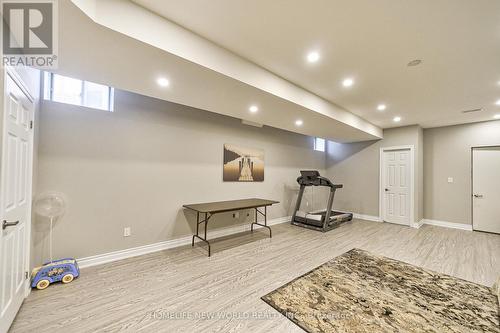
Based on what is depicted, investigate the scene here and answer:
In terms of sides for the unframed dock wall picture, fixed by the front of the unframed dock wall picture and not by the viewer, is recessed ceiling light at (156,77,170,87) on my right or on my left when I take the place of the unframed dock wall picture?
on my right

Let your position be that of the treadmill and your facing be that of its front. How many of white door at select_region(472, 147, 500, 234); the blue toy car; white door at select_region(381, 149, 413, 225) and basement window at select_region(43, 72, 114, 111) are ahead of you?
2

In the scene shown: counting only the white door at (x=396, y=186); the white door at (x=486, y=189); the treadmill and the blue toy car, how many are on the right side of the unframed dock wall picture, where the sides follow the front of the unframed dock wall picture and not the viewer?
1

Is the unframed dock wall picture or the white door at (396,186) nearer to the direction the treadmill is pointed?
the unframed dock wall picture

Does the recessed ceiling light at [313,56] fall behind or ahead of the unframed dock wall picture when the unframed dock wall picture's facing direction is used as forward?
ahead

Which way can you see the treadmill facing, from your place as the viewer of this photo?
facing the viewer and to the left of the viewer

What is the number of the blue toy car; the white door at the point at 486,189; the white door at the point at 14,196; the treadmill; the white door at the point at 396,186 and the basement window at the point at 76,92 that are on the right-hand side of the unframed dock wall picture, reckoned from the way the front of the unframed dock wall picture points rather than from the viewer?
3

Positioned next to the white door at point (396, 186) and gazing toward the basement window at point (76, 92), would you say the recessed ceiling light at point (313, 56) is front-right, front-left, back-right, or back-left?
front-left

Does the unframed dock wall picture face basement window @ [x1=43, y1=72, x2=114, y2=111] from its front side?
no

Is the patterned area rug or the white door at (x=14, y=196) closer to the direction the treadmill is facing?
the white door

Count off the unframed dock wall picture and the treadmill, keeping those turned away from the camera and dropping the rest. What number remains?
0

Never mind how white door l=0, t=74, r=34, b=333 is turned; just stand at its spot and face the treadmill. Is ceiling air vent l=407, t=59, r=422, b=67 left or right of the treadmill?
right

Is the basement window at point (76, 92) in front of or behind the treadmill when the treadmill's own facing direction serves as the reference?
in front

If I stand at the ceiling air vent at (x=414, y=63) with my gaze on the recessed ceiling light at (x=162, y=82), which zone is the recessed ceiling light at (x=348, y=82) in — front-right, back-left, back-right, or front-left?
front-right

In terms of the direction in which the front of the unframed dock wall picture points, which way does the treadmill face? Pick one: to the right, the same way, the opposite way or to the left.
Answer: to the right

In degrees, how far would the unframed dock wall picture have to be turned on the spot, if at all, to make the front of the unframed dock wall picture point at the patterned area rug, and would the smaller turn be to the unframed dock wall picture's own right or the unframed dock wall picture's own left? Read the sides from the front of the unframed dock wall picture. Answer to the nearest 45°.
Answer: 0° — it already faces it

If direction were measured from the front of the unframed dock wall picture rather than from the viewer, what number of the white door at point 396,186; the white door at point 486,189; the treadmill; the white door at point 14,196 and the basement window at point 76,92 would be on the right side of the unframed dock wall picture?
2

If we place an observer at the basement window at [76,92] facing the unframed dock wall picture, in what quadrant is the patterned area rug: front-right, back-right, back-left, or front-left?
front-right
